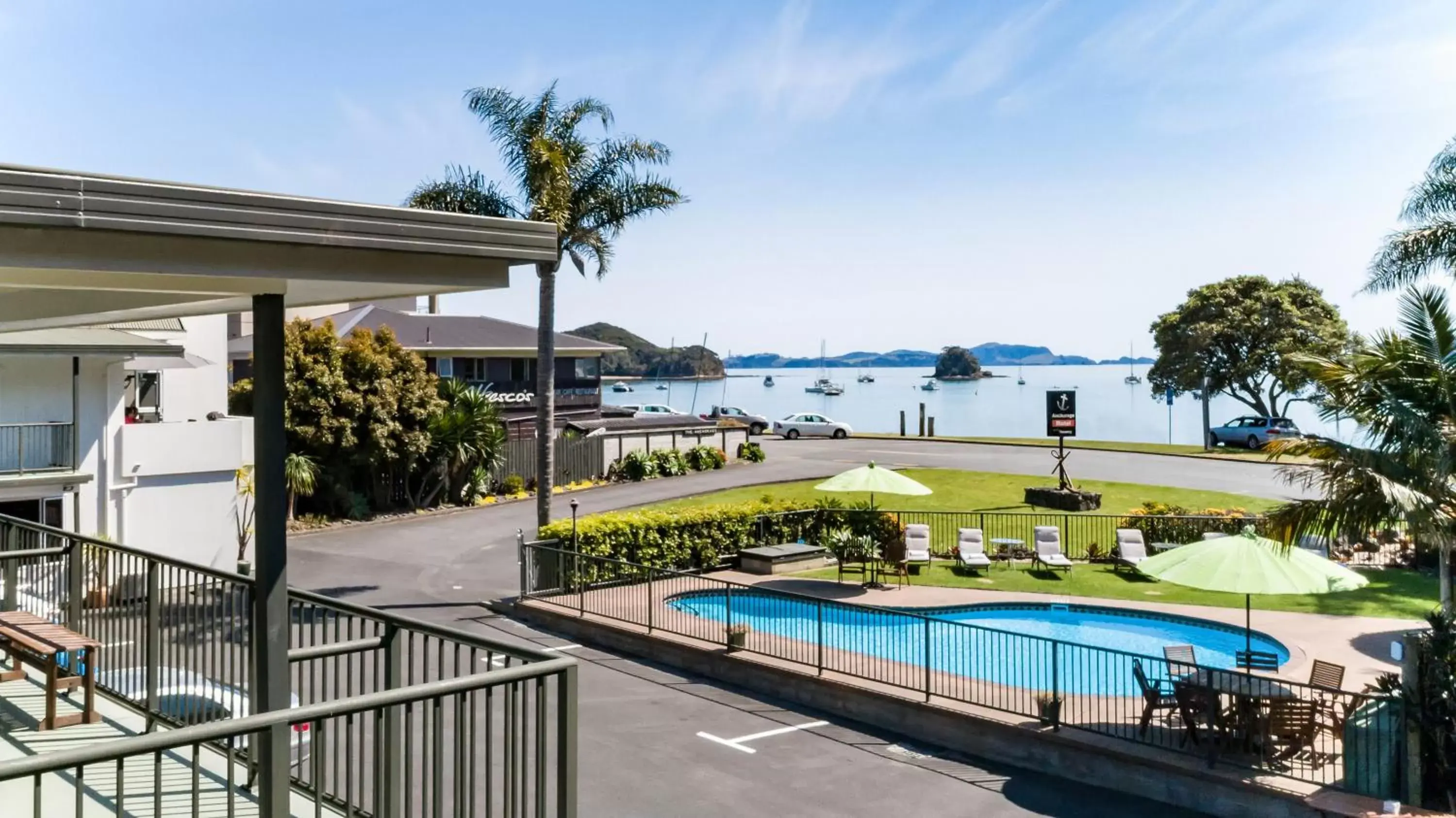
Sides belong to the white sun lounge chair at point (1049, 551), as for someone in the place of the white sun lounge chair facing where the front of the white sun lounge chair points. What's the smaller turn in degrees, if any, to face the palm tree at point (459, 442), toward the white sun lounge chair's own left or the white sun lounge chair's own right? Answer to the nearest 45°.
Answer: approximately 135° to the white sun lounge chair's own right

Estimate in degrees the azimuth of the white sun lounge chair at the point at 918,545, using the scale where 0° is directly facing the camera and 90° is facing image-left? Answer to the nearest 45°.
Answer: approximately 0°

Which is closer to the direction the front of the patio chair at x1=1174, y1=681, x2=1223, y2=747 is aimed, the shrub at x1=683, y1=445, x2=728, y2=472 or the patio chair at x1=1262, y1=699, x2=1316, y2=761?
the patio chair

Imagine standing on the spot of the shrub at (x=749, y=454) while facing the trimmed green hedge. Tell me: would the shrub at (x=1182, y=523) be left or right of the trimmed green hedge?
left

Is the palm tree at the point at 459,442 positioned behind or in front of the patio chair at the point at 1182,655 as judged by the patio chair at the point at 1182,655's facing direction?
behind

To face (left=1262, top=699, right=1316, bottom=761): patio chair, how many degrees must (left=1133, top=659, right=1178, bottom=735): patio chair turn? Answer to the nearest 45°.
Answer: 0° — it already faces it

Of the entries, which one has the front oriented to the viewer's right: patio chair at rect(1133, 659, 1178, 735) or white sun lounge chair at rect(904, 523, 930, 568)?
the patio chair

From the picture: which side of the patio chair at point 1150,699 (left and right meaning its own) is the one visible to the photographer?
right

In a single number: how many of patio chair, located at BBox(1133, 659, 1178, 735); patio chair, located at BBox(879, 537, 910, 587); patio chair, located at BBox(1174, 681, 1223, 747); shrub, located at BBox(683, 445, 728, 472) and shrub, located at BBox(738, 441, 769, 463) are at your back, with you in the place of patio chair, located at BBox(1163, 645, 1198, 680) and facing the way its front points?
3

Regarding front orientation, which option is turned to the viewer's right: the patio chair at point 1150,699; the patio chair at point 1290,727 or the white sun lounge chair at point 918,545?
the patio chair at point 1150,699

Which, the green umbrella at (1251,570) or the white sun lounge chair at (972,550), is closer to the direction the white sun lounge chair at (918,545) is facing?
the green umbrella
